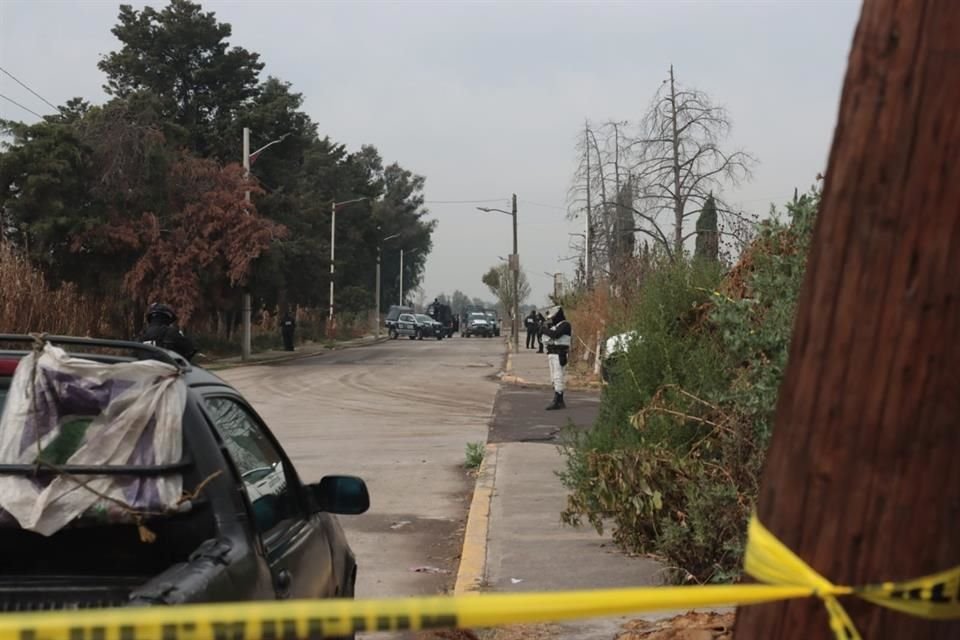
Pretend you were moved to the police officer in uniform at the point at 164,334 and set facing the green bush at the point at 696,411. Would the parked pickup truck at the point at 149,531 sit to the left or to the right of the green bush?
right

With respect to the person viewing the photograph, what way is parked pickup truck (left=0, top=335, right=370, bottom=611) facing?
facing away from the viewer and to the right of the viewer

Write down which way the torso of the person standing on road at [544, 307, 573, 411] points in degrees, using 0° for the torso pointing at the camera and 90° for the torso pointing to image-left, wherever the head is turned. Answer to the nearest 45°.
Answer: approximately 90°

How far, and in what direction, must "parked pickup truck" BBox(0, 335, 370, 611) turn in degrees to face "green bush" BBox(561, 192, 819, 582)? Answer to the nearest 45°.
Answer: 0° — it already faces it

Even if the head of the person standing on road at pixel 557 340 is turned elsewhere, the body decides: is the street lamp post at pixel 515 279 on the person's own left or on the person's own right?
on the person's own right

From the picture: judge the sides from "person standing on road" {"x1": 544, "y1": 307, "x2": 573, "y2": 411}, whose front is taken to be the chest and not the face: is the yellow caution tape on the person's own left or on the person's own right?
on the person's own left

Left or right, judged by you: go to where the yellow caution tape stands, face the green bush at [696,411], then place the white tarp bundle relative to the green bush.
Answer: left

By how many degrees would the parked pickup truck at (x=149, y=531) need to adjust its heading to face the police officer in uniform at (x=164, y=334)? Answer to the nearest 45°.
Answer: approximately 45° to its left

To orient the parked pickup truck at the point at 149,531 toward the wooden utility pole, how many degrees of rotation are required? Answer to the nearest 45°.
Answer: approximately 90° to its right
